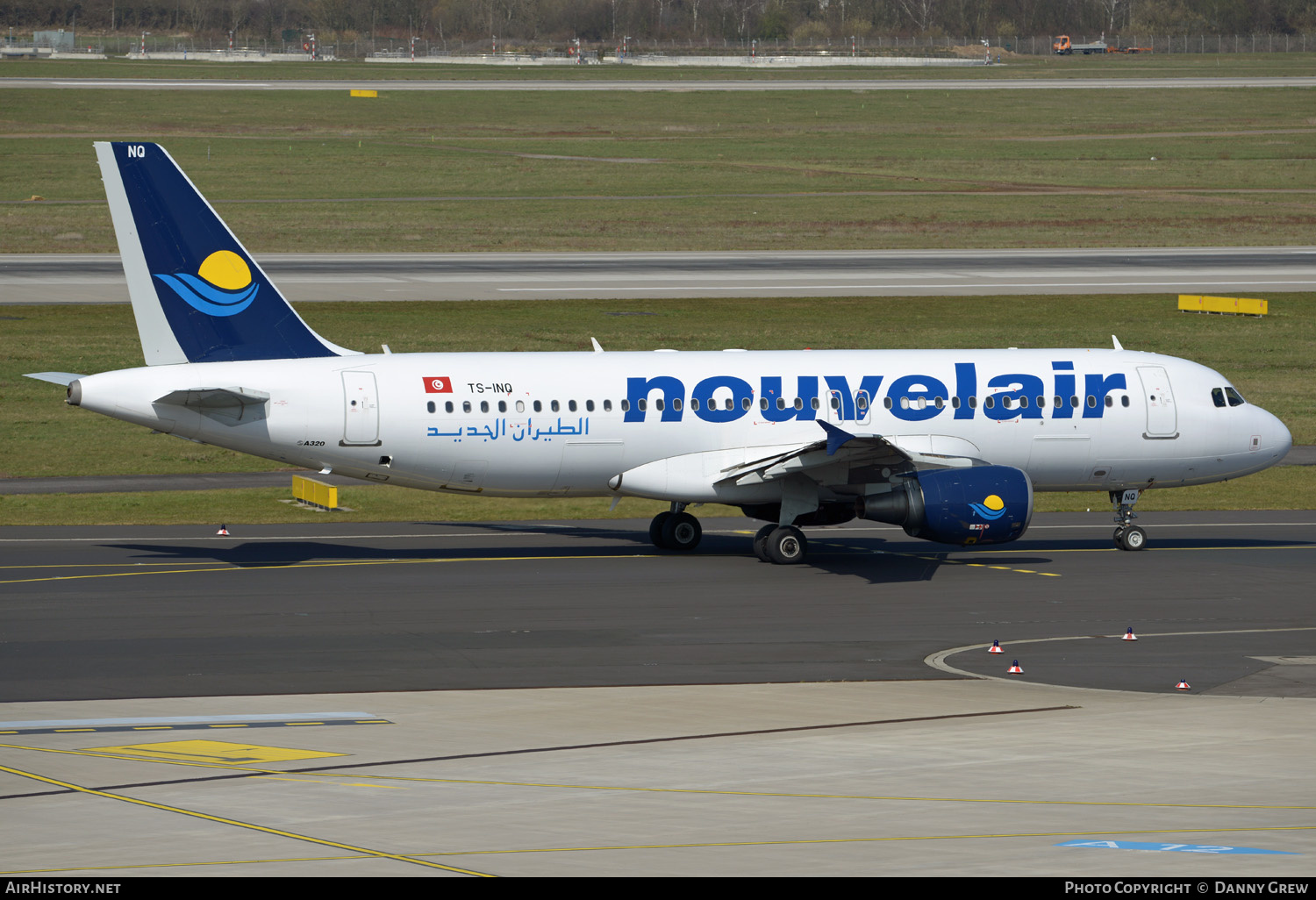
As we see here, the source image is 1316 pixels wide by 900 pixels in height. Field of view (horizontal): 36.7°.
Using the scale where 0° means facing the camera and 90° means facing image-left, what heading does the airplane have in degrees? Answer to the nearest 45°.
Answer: approximately 270°
